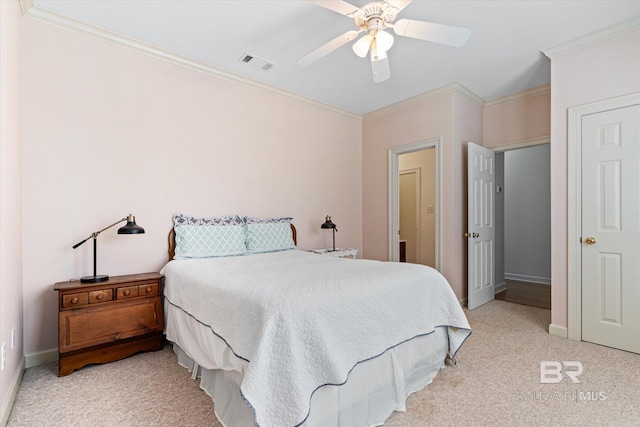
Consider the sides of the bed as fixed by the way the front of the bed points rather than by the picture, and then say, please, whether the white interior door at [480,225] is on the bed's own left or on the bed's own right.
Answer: on the bed's own left

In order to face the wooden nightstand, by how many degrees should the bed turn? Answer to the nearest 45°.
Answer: approximately 135° to its right

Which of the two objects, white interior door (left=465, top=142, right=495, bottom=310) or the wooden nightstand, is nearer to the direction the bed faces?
the white interior door

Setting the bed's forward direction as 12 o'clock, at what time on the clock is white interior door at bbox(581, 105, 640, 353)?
The white interior door is roughly at 10 o'clock from the bed.

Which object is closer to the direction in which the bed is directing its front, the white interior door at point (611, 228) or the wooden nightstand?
the white interior door

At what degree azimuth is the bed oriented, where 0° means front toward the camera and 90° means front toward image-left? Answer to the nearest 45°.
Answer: approximately 315°
